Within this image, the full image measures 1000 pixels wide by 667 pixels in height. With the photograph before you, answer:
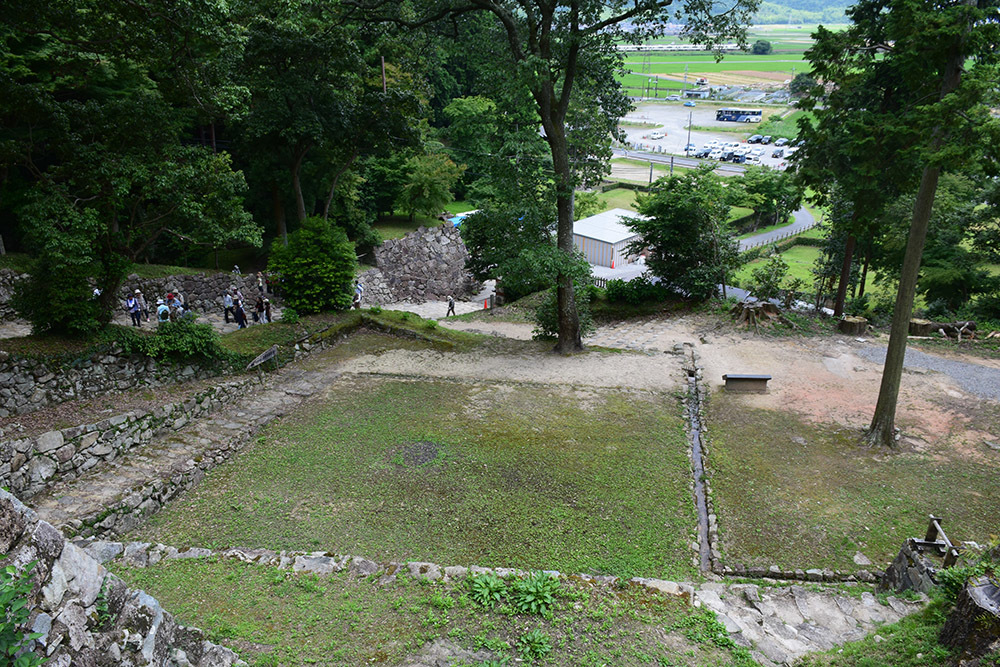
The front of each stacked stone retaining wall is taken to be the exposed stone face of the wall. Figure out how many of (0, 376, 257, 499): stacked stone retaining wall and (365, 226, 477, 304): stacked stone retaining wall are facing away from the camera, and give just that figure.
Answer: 0

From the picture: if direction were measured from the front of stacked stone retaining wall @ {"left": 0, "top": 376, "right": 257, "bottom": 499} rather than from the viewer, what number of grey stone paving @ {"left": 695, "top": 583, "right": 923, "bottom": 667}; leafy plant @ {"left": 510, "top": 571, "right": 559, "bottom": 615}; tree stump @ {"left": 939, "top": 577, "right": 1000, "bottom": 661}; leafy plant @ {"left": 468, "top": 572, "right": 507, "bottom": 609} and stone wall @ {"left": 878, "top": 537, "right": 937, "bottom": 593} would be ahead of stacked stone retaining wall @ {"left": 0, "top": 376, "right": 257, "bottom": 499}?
5

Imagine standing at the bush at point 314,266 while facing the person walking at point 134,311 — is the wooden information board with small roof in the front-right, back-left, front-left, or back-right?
back-left

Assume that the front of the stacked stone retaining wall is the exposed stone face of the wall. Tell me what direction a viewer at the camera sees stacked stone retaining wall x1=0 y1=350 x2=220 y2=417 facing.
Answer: facing the viewer and to the right of the viewer

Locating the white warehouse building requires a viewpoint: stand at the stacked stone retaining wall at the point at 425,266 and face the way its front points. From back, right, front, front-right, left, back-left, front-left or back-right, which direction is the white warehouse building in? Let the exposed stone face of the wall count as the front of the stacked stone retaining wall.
left

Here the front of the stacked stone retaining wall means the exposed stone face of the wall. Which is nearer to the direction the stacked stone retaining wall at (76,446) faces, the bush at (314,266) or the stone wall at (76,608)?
the stone wall

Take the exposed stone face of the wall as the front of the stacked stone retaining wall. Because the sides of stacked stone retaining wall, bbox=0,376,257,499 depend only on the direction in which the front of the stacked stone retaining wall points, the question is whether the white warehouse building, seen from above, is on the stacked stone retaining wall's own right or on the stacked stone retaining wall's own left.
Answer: on the stacked stone retaining wall's own left

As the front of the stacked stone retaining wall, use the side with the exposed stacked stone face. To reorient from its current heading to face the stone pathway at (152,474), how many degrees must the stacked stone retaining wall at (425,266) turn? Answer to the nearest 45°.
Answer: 0° — it already faces it

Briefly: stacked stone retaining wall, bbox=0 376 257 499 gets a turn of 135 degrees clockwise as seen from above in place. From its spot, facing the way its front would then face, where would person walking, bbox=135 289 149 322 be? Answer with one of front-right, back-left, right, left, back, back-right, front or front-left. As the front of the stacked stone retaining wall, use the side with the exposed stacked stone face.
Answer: right
